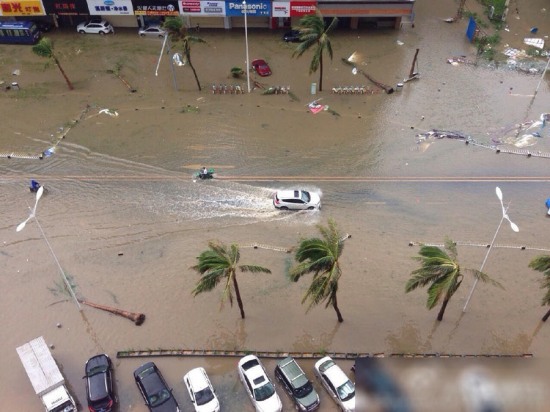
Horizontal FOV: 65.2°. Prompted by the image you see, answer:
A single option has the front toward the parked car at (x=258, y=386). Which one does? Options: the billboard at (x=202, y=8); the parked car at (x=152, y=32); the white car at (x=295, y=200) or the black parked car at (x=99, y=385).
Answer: the billboard

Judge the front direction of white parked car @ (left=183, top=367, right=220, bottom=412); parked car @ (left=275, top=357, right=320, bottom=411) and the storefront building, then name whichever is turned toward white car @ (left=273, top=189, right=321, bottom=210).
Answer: the storefront building

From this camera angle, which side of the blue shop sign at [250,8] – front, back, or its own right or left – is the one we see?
front

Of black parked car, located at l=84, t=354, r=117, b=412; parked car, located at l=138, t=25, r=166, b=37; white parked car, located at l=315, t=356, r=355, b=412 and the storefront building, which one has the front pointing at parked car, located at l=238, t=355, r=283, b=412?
the storefront building

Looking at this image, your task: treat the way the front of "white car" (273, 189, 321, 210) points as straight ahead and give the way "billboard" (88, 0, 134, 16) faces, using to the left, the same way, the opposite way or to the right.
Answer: to the right

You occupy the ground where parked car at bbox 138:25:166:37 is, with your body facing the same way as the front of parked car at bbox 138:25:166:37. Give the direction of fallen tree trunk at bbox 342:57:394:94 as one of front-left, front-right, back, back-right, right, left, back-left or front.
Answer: back-left

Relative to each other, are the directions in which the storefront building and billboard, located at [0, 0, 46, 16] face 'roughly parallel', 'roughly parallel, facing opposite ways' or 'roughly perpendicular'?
roughly parallel

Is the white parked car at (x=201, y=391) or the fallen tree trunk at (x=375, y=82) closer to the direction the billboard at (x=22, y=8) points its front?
the white parked car

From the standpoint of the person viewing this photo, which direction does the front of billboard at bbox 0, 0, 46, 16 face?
facing the viewer

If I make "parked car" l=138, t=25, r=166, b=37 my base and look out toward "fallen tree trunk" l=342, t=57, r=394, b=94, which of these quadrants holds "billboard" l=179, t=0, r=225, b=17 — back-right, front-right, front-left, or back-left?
front-left

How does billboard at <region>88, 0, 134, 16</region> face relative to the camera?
toward the camera

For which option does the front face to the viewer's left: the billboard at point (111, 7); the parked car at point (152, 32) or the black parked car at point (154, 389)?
the parked car

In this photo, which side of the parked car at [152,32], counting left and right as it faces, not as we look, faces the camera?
left

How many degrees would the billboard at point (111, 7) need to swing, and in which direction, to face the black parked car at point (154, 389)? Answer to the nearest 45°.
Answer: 0° — it already faces it

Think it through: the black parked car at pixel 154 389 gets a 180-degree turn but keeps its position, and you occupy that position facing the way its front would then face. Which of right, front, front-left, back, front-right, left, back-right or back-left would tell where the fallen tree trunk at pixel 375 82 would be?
right

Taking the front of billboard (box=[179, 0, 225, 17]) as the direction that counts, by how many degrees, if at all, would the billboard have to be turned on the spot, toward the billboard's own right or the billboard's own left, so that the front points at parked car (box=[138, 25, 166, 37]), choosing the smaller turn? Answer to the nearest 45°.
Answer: approximately 90° to the billboard's own right
